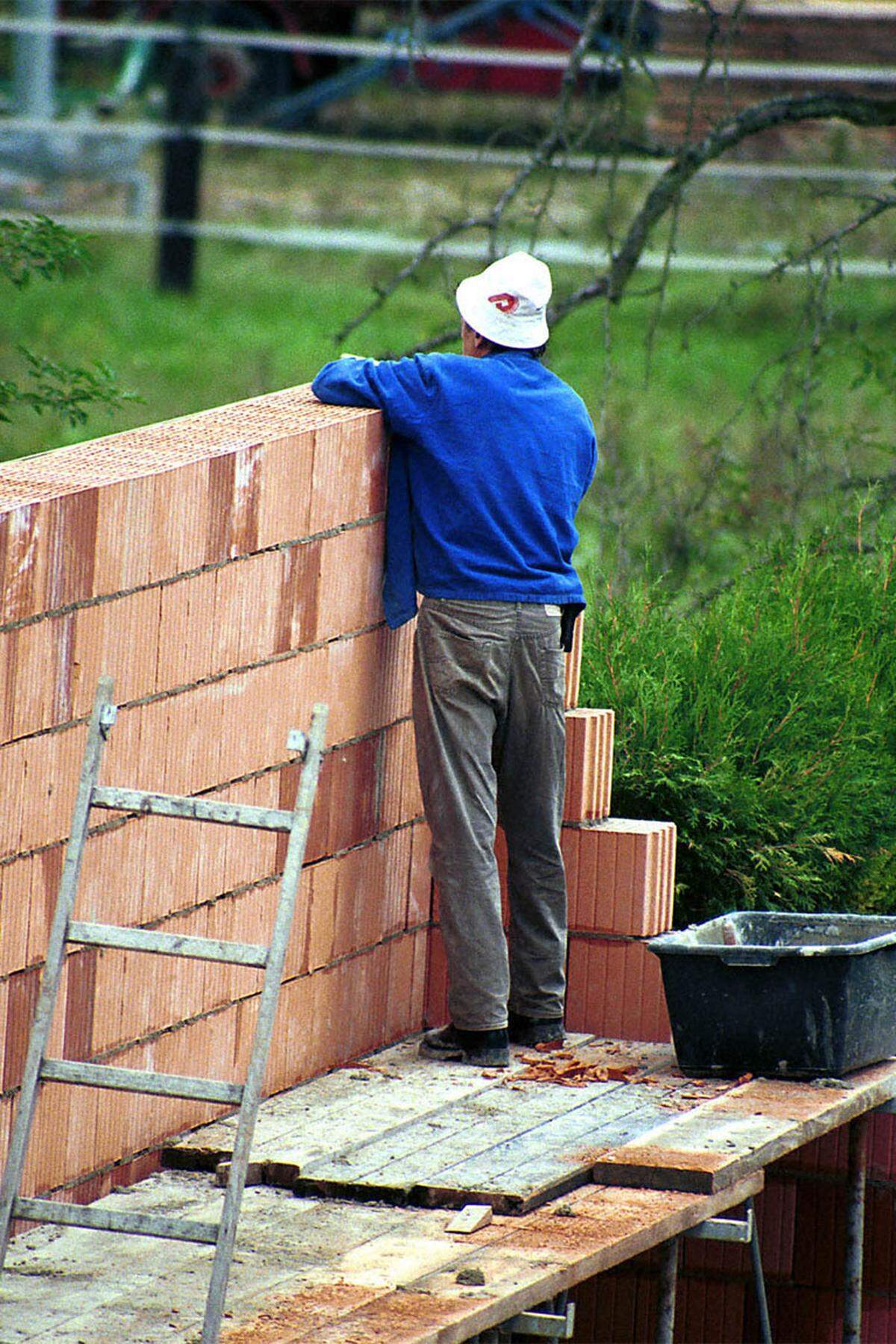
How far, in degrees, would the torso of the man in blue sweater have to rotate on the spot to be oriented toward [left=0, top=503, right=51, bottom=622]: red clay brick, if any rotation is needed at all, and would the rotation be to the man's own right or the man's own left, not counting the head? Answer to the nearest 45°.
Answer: approximately 90° to the man's own left

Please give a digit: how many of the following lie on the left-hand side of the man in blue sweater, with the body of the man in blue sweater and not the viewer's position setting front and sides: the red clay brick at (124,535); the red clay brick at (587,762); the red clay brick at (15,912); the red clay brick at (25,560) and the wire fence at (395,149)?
3

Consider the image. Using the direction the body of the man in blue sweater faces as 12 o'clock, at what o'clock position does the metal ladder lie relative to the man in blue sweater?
The metal ladder is roughly at 8 o'clock from the man in blue sweater.

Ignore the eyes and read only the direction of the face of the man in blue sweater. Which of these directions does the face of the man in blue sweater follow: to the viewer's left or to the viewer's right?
to the viewer's left

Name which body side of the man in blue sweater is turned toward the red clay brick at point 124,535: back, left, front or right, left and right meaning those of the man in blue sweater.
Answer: left

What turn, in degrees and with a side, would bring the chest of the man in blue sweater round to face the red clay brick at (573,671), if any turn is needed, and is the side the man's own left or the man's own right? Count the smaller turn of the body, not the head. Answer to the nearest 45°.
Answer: approximately 45° to the man's own right

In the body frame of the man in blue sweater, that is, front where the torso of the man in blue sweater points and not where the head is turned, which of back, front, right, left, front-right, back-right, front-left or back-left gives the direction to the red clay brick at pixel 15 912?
left

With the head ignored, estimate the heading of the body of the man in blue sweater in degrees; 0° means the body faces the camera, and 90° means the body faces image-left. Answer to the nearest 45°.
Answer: approximately 135°
